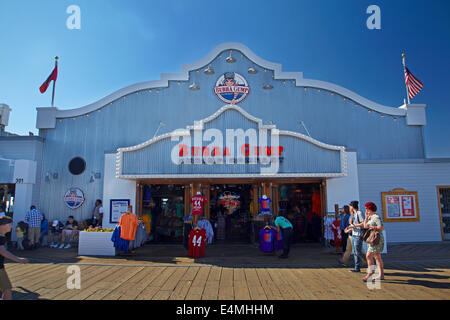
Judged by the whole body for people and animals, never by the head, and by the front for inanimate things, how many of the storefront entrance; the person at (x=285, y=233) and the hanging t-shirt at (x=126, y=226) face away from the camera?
0

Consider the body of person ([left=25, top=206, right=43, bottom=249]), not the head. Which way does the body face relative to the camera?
away from the camera

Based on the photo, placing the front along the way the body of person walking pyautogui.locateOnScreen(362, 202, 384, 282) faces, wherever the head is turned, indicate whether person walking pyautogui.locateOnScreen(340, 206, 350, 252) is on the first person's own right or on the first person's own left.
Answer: on the first person's own right

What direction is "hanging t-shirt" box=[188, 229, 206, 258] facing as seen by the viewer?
toward the camera

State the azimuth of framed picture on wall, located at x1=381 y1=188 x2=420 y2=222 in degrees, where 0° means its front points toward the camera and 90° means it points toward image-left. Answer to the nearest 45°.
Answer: approximately 0°

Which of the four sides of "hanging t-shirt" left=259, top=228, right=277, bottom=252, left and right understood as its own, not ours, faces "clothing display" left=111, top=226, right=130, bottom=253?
right

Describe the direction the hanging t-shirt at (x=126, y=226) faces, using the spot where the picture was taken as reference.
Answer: facing the viewer
